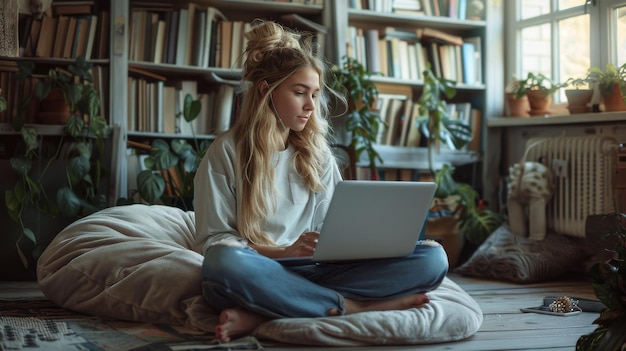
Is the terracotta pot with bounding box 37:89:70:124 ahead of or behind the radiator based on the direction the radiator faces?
ahead

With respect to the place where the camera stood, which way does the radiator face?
facing the viewer and to the left of the viewer

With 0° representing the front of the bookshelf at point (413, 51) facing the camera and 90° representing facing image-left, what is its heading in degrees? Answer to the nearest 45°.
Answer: approximately 0°

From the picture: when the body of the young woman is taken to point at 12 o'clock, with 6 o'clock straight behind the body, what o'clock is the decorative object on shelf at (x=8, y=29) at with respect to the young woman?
The decorative object on shelf is roughly at 5 o'clock from the young woman.

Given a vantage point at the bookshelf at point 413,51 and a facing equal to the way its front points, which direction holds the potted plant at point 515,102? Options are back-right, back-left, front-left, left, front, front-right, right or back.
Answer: left

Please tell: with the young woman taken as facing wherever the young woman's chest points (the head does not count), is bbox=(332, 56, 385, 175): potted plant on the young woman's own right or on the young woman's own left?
on the young woman's own left

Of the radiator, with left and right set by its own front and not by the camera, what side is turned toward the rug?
front

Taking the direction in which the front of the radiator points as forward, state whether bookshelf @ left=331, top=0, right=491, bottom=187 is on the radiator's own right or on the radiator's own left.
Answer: on the radiator's own right

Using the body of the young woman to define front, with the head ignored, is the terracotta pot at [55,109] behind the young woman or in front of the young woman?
behind

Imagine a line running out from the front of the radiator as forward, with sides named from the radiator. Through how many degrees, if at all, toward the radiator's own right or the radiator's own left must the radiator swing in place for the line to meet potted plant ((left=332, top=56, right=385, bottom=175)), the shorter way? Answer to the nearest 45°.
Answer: approximately 45° to the radiator's own right

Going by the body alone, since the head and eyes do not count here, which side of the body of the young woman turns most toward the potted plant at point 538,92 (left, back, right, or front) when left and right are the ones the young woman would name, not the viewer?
left
